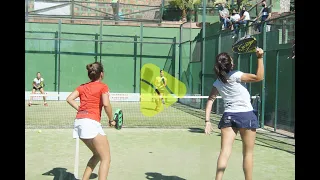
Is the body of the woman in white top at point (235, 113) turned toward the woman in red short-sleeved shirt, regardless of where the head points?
no

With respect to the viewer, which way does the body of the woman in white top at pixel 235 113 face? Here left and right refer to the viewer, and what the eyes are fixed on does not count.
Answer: facing away from the viewer

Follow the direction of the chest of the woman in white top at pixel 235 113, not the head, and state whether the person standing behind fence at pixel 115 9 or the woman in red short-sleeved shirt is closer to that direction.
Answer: the person standing behind fence

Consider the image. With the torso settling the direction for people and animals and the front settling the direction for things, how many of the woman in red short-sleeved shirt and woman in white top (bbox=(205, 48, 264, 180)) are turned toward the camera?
0

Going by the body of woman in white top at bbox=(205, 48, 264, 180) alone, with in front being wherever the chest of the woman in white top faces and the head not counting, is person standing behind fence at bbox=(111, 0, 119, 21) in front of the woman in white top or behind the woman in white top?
in front

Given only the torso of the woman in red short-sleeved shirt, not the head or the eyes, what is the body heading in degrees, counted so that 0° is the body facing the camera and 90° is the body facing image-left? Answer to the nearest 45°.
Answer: approximately 225°

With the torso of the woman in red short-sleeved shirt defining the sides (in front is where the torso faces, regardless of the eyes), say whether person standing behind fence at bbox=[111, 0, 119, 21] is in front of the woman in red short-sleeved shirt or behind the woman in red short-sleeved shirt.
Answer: in front
